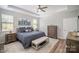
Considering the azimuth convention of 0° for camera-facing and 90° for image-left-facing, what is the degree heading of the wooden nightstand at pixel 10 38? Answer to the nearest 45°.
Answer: approximately 315°

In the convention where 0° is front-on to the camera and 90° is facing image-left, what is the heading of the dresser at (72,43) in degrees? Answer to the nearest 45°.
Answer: approximately 45°
